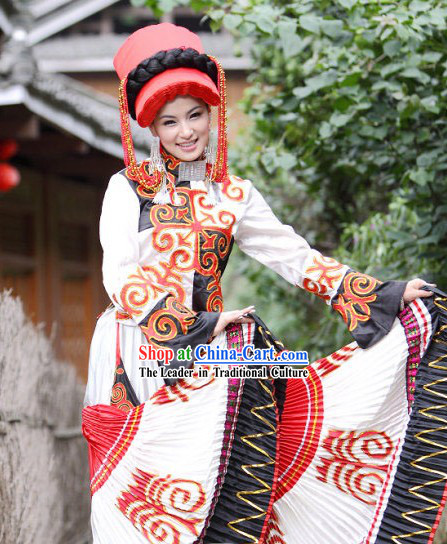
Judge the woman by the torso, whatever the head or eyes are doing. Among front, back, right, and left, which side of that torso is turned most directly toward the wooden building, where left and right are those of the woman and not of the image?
back

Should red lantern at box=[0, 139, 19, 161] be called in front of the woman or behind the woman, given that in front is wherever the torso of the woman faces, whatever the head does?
behind

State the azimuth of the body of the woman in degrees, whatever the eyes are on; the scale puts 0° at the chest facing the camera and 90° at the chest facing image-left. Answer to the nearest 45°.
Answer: approximately 315°
